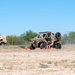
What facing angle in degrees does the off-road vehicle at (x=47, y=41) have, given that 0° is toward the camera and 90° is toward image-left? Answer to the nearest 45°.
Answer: approximately 45°
